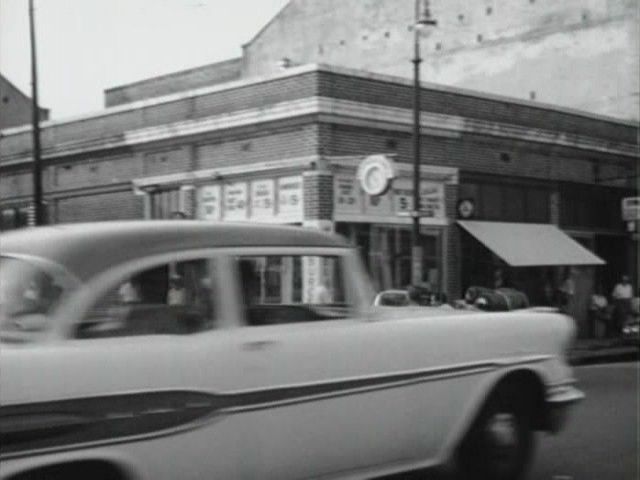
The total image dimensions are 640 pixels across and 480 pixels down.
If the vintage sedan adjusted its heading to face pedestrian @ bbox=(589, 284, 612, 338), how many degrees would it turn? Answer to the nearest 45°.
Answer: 0° — it already faces them

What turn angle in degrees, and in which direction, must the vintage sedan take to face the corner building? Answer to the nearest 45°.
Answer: approximately 45° to its left

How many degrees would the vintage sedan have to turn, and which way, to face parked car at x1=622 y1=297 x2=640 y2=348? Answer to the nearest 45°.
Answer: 0° — it already faces it

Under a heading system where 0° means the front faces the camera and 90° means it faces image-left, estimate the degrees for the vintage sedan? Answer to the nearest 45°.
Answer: approximately 225°
